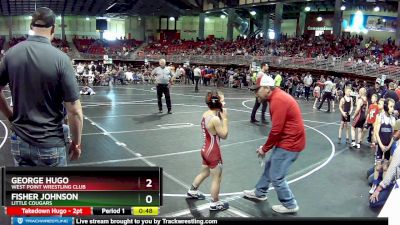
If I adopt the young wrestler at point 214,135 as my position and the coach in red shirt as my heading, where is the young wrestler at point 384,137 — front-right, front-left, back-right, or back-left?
front-left

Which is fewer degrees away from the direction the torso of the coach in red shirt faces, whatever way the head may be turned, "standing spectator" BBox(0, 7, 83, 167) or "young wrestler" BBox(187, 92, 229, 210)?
the young wrestler

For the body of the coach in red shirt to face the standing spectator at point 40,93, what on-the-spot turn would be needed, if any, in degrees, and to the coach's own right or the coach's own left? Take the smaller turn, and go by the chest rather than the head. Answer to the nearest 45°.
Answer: approximately 45° to the coach's own left

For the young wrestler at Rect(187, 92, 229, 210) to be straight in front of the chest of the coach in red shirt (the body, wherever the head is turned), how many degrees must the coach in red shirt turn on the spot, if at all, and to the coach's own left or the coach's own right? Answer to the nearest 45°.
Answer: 0° — they already face them

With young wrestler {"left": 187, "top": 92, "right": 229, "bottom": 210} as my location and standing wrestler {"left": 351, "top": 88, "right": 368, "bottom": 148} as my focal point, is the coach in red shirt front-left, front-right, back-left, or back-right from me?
front-right

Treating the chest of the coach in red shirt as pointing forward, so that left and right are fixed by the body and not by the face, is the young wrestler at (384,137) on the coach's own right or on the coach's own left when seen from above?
on the coach's own right

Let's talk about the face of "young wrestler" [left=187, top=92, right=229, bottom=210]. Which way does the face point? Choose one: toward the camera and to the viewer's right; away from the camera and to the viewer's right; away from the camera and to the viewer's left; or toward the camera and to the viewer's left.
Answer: away from the camera and to the viewer's right

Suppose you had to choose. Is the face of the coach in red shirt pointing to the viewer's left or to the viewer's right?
to the viewer's left

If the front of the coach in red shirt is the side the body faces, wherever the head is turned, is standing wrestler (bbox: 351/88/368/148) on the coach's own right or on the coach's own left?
on the coach's own right

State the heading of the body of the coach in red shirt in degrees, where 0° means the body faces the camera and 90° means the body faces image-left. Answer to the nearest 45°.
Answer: approximately 90°
